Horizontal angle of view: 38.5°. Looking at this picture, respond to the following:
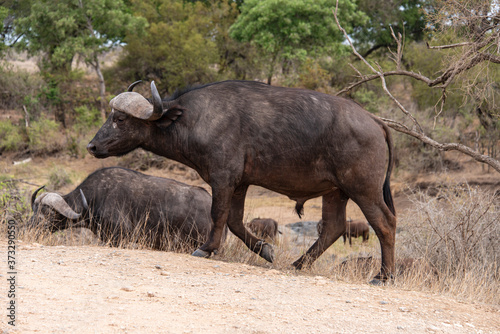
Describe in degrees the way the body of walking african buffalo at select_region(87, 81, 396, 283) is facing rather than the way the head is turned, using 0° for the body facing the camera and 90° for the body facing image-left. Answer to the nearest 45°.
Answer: approximately 90°

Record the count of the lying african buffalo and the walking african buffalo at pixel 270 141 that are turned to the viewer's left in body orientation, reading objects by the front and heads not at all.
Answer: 2

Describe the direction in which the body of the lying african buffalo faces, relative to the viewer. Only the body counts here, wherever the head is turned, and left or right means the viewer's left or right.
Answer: facing to the left of the viewer

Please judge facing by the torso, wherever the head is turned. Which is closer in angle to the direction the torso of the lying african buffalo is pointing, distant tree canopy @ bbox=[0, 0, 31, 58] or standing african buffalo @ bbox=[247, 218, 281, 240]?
the distant tree canopy

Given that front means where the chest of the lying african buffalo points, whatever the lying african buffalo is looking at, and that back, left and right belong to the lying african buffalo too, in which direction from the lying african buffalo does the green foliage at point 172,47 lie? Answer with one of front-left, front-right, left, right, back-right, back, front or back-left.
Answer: right

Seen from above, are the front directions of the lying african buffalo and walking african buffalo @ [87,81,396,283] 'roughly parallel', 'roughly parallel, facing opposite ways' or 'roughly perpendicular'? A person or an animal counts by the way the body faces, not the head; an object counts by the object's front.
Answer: roughly parallel

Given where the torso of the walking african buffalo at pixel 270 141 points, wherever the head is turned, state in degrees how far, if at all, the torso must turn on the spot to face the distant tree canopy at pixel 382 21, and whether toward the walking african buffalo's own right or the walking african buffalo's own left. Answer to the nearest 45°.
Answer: approximately 90° to the walking african buffalo's own right

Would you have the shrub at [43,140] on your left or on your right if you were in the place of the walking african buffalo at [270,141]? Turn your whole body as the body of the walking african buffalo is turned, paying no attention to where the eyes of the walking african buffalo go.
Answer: on your right

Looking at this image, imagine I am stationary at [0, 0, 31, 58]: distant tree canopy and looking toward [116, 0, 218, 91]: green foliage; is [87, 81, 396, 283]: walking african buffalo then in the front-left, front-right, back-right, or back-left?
front-right
